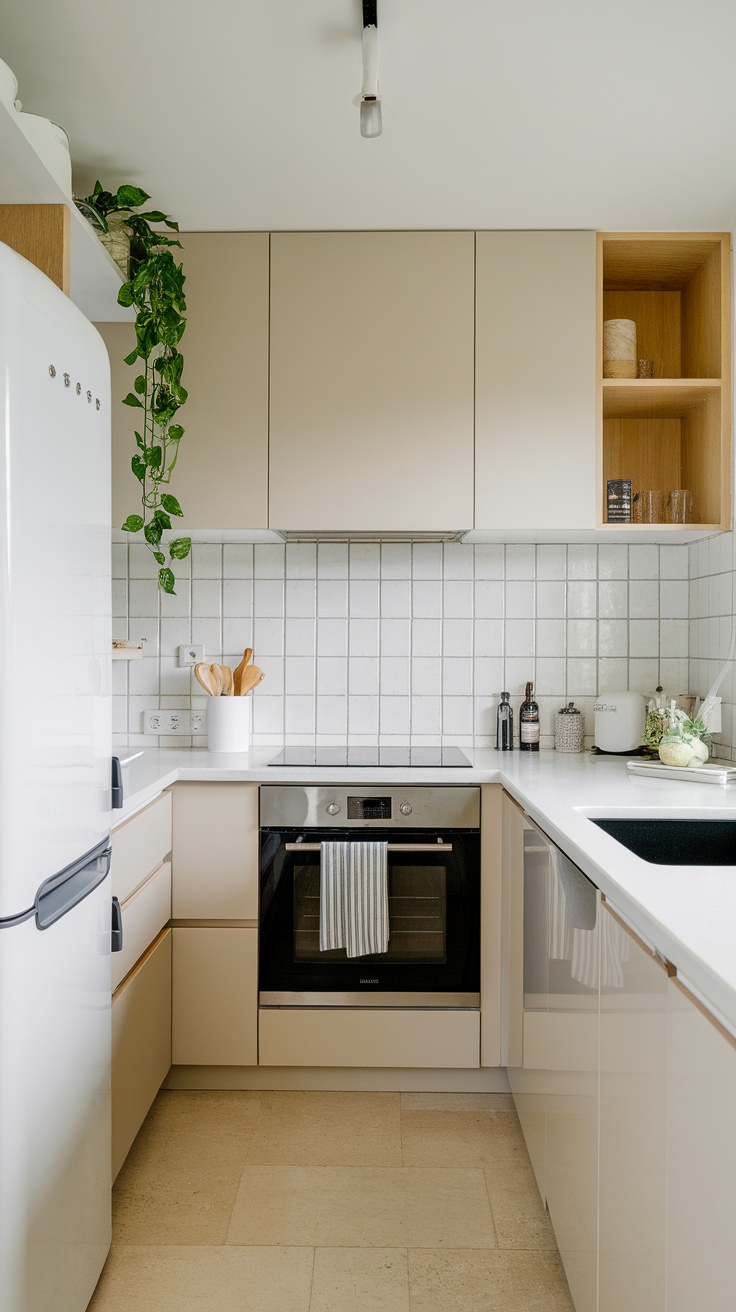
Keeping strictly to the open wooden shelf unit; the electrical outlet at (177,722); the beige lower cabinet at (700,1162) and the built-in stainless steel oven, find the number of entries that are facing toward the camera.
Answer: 3

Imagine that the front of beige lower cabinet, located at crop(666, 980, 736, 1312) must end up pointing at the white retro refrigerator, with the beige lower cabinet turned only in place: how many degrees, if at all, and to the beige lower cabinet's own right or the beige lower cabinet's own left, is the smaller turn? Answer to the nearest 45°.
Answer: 0° — it already faces it

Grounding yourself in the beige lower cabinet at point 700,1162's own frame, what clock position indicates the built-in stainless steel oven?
The built-in stainless steel oven is roughly at 2 o'clock from the beige lower cabinet.

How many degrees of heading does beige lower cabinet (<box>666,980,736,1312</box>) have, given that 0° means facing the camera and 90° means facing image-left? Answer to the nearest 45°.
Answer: approximately 90°

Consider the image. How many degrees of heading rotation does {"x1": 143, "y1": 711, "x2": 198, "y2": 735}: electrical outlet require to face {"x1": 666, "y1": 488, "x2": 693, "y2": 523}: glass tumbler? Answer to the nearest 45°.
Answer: approximately 90° to its left

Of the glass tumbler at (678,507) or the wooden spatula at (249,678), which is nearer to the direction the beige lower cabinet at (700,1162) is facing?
the wooden spatula

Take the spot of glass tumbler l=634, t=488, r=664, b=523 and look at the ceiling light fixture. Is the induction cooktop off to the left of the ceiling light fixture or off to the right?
right

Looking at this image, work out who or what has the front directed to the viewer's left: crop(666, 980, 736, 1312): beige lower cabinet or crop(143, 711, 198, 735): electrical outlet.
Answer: the beige lower cabinet

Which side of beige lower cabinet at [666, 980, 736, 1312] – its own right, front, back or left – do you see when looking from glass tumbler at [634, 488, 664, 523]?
right
